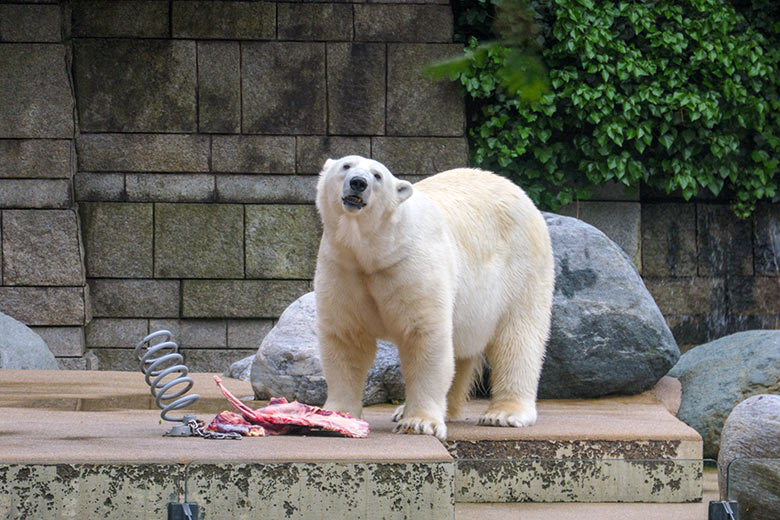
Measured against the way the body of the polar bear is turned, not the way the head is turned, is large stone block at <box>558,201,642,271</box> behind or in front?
behind

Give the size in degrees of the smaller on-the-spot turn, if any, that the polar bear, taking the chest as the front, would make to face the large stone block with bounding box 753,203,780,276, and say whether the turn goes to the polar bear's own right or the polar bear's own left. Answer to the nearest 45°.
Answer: approximately 180°

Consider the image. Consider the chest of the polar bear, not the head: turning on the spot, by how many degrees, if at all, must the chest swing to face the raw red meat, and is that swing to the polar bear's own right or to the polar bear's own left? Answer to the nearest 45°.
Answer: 0° — it already faces it

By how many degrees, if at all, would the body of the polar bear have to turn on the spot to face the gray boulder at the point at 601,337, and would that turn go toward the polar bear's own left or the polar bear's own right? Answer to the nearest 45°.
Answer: approximately 180°

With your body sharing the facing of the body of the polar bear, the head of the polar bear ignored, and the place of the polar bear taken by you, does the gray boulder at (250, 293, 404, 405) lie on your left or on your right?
on your right

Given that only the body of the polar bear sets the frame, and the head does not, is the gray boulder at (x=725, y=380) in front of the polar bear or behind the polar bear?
behind

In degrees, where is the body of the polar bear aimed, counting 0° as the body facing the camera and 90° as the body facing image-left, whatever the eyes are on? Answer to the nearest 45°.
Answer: approximately 45°
